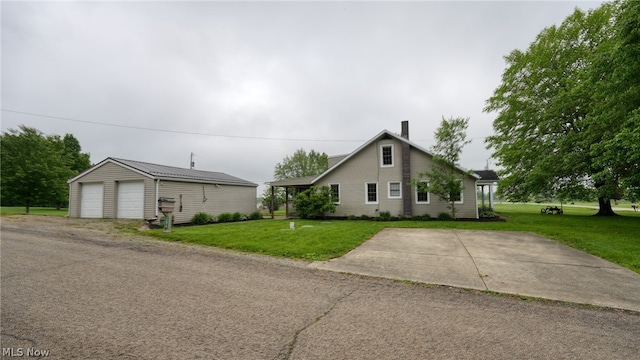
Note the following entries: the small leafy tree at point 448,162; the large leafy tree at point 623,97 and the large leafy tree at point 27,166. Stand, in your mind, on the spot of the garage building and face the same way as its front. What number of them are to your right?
1

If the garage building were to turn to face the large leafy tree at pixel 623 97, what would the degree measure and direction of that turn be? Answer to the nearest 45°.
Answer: approximately 90° to its left

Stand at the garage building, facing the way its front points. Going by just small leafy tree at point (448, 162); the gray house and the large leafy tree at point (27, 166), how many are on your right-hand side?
1

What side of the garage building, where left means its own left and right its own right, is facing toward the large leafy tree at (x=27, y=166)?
right

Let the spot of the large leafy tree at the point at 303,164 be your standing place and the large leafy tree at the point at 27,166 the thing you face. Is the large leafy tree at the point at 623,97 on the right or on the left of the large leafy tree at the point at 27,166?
left

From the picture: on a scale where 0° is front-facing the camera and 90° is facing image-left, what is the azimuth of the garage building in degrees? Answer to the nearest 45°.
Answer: approximately 45°

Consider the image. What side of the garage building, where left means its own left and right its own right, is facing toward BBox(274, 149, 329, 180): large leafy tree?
back
